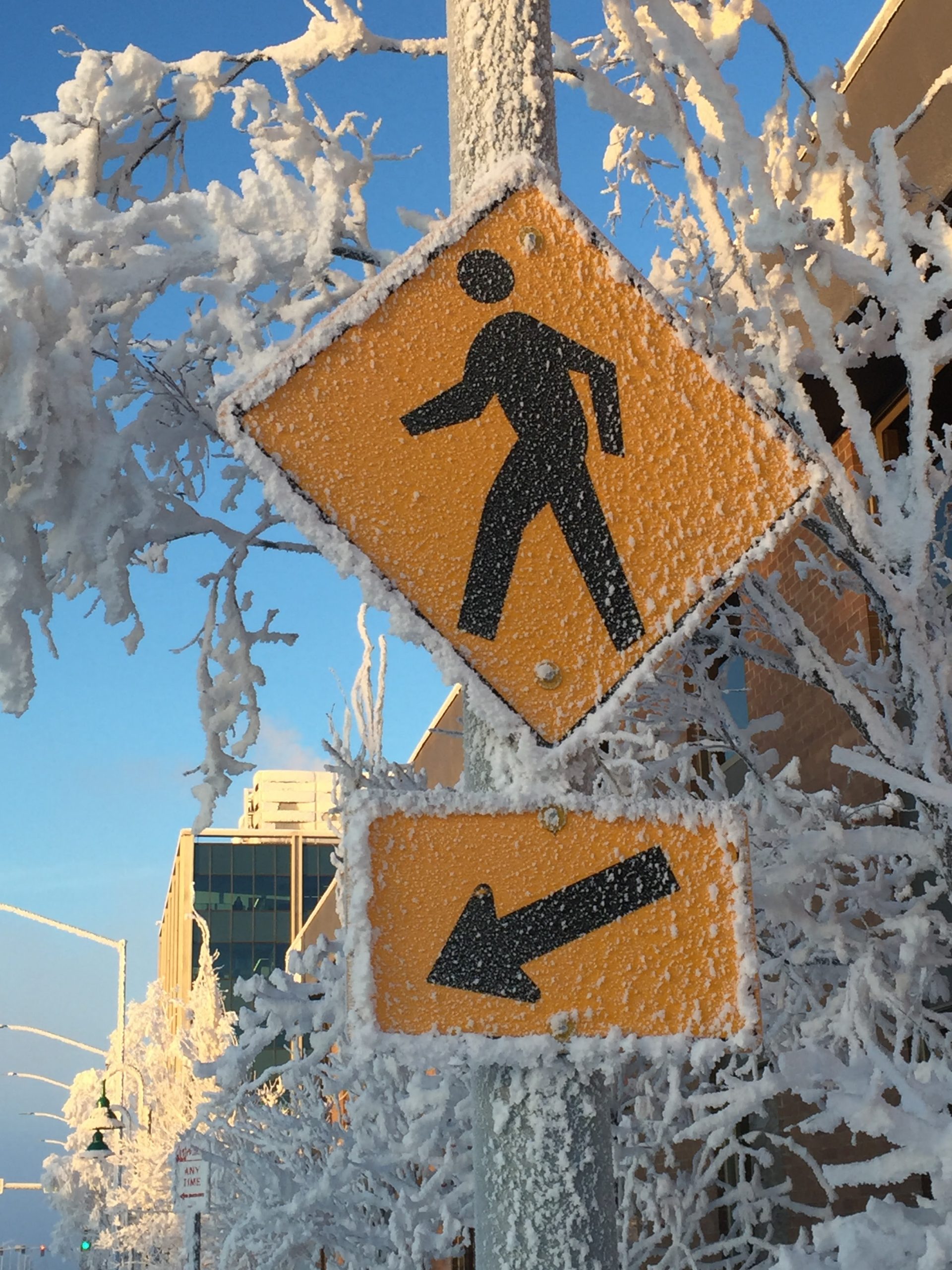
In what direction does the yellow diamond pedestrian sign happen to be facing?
toward the camera

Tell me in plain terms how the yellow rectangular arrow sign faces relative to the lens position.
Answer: facing the viewer

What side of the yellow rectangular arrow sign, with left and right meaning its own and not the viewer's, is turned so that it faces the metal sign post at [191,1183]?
back

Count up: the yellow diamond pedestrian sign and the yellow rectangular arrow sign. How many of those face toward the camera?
2

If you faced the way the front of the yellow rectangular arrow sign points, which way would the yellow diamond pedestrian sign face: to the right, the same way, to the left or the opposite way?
the same way

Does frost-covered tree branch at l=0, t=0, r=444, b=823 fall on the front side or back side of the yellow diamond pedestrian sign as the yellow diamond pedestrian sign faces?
on the back side
